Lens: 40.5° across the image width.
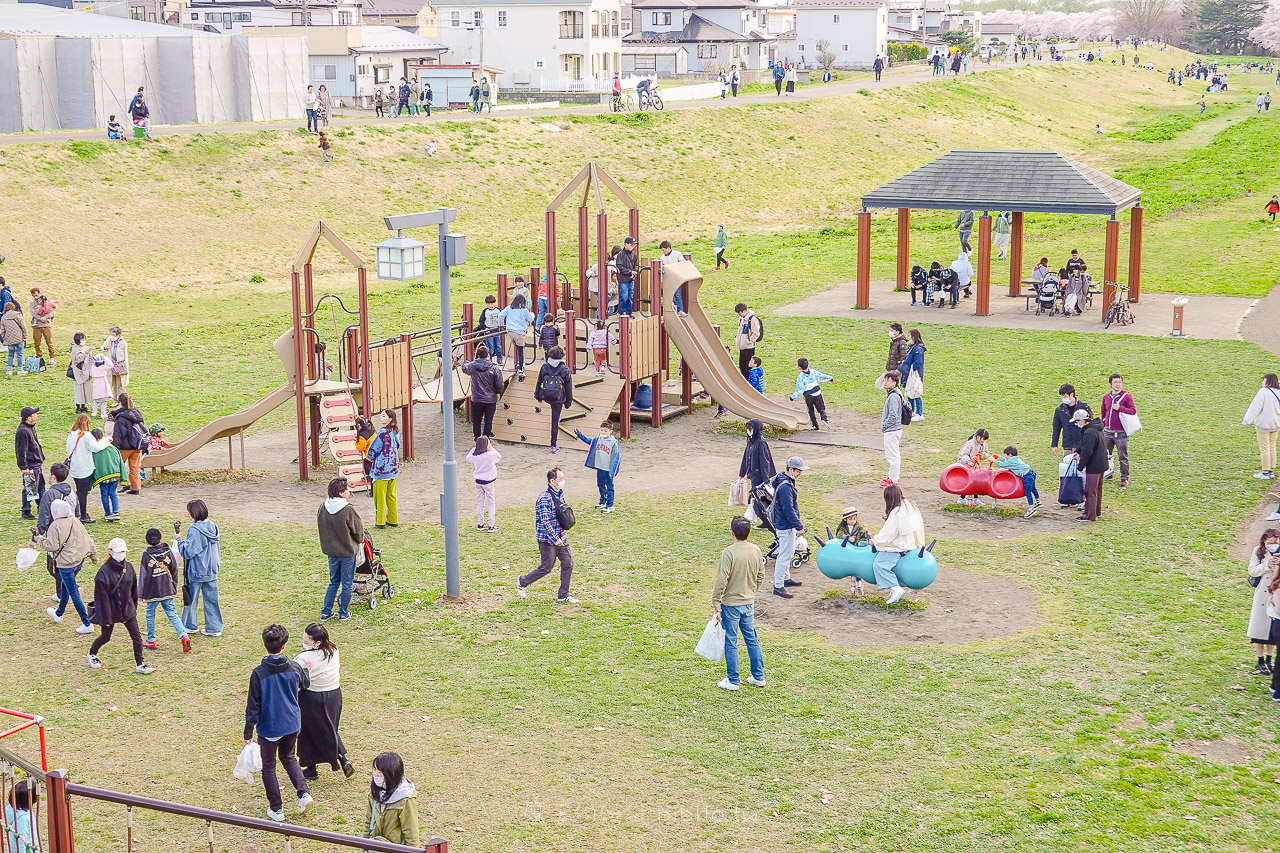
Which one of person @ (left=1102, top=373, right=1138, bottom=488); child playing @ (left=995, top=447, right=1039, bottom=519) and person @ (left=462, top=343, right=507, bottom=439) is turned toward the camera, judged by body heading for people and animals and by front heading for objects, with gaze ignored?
person @ (left=1102, top=373, right=1138, bottom=488)

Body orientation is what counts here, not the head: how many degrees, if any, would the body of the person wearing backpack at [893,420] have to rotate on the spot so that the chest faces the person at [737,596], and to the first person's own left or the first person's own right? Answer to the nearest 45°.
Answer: approximately 90° to the first person's own left

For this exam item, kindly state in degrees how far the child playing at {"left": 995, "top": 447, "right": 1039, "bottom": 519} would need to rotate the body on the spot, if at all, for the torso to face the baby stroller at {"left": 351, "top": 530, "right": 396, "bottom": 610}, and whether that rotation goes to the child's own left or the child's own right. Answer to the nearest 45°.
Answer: approximately 45° to the child's own left

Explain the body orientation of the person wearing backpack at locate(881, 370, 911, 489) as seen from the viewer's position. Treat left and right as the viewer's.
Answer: facing to the left of the viewer

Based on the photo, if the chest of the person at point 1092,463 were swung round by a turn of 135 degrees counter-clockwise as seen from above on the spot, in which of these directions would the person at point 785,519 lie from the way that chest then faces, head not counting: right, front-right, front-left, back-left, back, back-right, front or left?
right

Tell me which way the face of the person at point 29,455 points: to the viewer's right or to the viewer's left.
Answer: to the viewer's right

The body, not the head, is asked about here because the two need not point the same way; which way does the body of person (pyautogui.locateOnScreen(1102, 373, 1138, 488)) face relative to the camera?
toward the camera

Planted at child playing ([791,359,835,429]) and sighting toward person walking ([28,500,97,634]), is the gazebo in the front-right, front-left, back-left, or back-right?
back-right

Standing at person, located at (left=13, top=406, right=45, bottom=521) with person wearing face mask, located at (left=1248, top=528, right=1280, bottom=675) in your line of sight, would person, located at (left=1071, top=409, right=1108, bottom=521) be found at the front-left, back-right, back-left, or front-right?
front-left

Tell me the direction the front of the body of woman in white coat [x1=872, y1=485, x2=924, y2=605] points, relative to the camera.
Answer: to the viewer's left

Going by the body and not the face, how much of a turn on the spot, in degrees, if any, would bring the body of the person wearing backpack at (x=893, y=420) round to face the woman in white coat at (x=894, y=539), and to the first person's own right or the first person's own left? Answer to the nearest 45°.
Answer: approximately 90° to the first person's own left

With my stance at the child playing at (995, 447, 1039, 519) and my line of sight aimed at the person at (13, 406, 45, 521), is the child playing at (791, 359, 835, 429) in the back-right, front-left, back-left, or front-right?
front-right

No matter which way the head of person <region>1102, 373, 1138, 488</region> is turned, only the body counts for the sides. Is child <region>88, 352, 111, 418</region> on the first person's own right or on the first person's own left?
on the first person's own right
